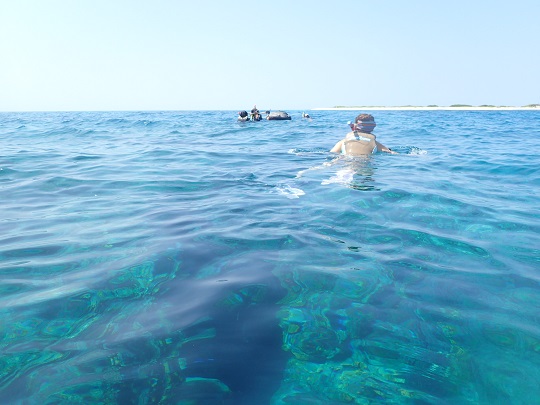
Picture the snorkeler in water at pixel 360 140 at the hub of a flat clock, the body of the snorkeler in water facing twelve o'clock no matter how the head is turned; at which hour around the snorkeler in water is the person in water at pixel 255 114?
The person in water is roughly at 11 o'clock from the snorkeler in water.

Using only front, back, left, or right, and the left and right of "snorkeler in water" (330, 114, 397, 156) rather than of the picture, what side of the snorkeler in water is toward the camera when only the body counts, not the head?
back
